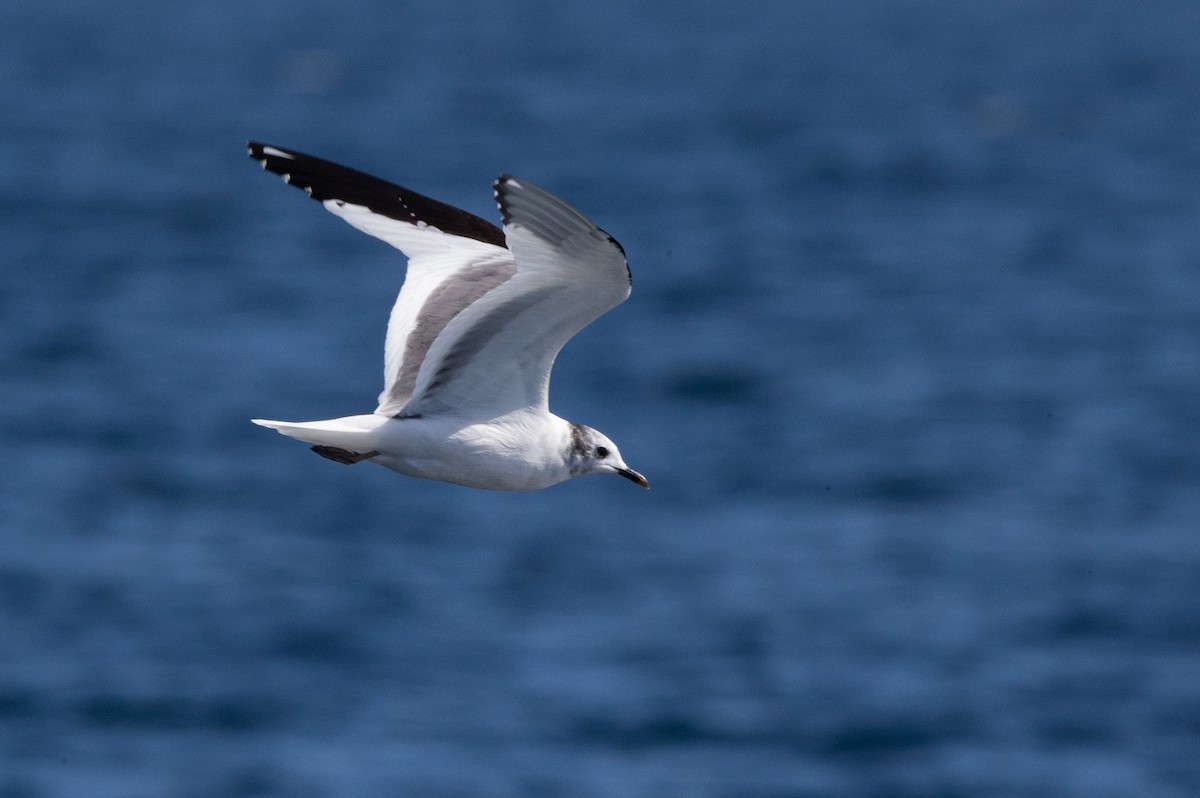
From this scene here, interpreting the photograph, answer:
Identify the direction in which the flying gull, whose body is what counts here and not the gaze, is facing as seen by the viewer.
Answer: to the viewer's right
